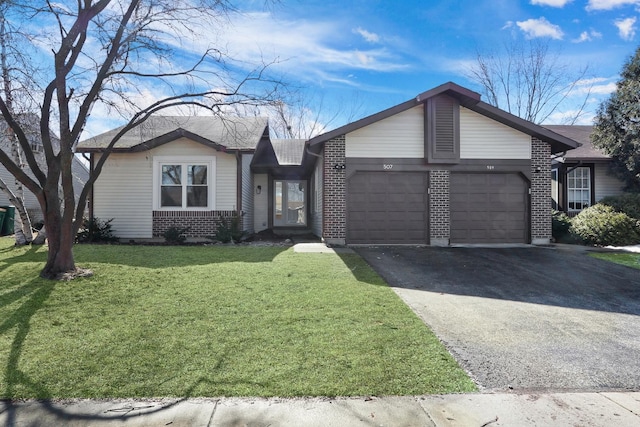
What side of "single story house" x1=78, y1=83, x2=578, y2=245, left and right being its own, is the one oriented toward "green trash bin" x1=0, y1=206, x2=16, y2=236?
right

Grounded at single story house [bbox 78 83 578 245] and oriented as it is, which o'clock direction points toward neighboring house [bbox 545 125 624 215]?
The neighboring house is roughly at 8 o'clock from the single story house.

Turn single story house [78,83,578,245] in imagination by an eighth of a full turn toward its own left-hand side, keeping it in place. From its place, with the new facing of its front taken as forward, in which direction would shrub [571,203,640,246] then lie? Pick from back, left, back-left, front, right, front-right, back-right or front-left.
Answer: front-left

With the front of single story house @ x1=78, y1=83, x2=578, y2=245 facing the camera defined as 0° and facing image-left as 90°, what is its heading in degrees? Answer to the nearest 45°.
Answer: approximately 0°

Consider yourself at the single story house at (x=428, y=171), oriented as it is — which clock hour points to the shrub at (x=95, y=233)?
The shrub is roughly at 3 o'clock from the single story house.

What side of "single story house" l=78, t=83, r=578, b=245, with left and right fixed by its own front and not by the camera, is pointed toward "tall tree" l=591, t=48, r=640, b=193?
left

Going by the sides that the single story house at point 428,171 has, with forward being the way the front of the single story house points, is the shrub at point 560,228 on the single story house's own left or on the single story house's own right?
on the single story house's own left

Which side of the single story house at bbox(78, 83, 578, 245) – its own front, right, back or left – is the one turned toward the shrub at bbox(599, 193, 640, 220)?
left
